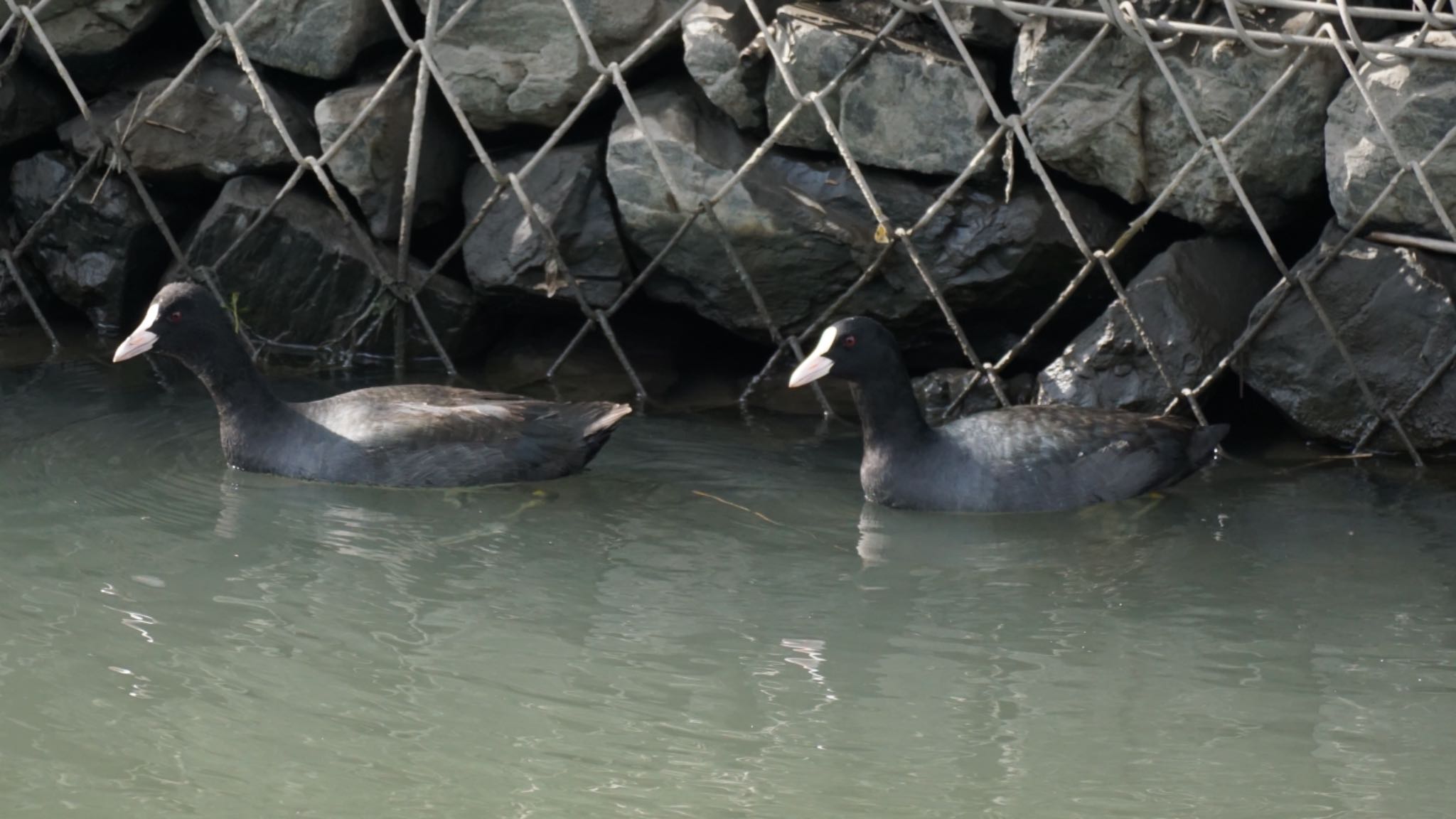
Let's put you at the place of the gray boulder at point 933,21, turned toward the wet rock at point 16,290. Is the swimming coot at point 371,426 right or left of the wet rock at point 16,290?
left

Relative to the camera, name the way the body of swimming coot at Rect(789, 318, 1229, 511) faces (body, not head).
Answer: to the viewer's left

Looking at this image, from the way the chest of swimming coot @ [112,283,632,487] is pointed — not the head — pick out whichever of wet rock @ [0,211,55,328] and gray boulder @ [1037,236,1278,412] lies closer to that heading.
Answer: the wet rock

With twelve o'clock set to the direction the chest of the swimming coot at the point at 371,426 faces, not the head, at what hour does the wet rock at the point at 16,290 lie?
The wet rock is roughly at 2 o'clock from the swimming coot.

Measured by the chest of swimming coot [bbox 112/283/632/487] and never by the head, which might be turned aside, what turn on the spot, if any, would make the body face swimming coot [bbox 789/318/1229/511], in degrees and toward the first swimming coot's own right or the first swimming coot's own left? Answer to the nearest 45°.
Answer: approximately 180°

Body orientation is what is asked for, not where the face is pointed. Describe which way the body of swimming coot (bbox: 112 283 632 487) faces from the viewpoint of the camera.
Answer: to the viewer's left

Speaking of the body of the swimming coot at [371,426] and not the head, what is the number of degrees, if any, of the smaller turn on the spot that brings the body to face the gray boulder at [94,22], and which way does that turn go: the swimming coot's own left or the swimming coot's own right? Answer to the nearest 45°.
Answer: approximately 45° to the swimming coot's own right

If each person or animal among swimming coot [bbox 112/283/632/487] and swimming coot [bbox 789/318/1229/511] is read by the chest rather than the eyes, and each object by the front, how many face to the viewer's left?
2

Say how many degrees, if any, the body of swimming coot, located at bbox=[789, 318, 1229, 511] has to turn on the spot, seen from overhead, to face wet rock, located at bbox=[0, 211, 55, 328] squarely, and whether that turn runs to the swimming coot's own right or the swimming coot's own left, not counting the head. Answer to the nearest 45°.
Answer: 0° — it already faces it

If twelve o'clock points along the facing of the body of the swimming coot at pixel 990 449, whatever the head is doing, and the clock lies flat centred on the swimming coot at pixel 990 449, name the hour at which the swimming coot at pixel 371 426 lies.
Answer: the swimming coot at pixel 371 426 is roughly at 12 o'clock from the swimming coot at pixel 990 449.
